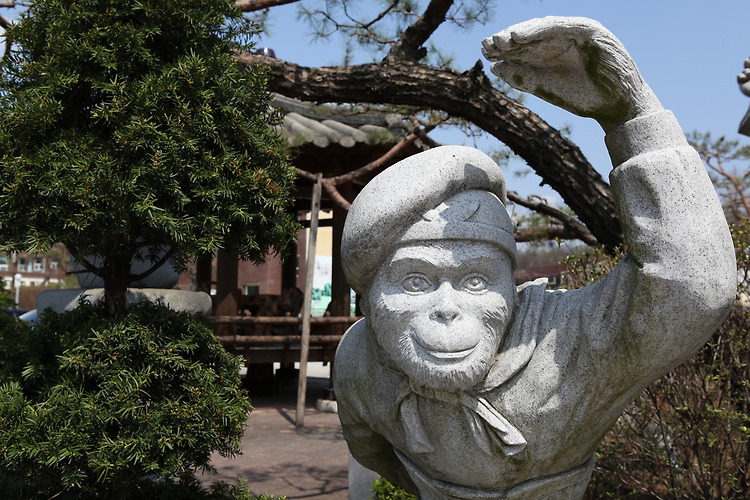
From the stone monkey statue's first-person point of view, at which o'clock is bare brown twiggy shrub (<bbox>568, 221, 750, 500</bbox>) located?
The bare brown twiggy shrub is roughly at 7 o'clock from the stone monkey statue.

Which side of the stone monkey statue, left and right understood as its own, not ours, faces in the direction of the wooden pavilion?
back

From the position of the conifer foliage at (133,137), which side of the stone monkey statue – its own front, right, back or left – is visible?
right

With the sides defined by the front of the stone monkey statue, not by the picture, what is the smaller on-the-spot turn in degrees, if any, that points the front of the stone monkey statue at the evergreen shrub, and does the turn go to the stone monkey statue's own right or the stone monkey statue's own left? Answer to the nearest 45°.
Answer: approximately 90° to the stone monkey statue's own right

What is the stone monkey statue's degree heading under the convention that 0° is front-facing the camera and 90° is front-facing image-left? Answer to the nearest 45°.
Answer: approximately 0°

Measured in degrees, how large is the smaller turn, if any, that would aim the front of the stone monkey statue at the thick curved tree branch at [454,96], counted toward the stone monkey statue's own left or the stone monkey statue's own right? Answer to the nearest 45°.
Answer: approximately 180°
